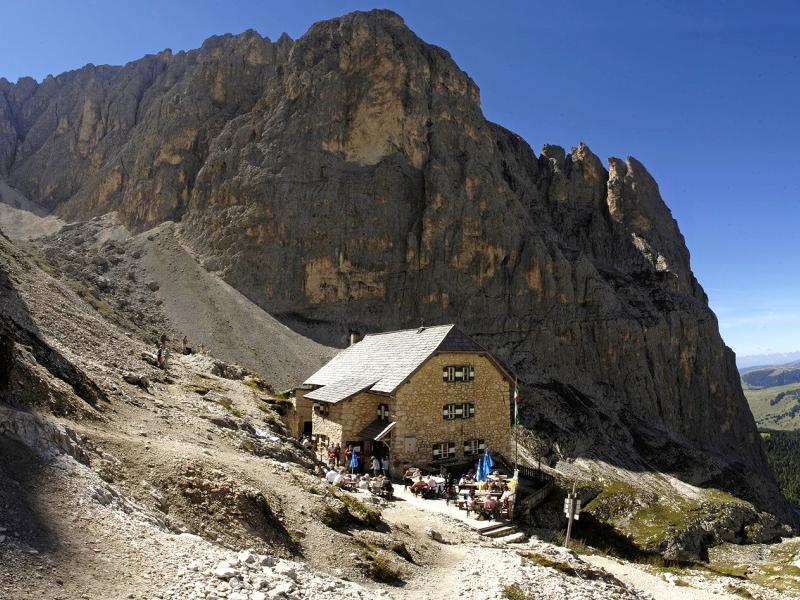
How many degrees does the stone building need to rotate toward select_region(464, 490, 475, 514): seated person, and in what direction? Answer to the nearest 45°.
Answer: approximately 45° to its left

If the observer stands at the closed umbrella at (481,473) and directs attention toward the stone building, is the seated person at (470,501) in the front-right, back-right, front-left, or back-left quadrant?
back-left
